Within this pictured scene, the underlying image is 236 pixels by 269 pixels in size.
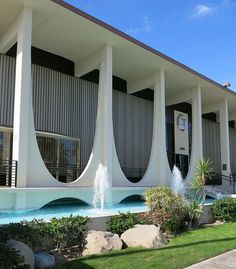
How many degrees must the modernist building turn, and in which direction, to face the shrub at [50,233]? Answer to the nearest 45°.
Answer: approximately 45° to its right

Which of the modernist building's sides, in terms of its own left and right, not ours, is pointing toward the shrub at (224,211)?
front

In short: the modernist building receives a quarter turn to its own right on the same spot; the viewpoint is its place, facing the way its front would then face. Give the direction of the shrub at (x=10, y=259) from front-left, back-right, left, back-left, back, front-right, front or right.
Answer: front-left

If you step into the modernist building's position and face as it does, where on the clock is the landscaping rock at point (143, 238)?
The landscaping rock is roughly at 1 o'clock from the modernist building.

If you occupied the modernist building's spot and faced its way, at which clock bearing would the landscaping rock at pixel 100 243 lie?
The landscaping rock is roughly at 1 o'clock from the modernist building.

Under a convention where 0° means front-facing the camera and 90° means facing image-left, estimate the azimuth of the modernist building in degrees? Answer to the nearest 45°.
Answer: approximately 315°

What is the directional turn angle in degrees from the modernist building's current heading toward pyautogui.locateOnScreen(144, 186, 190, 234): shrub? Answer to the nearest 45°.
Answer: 0° — it already faces it

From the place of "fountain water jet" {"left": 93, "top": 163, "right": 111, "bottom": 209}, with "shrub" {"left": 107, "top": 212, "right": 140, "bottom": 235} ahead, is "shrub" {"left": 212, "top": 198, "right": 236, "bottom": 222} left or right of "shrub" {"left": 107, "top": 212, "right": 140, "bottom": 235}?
left

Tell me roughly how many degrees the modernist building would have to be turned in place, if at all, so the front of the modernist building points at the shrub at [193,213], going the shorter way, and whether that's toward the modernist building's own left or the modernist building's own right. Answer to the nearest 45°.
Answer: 0° — it already faces it

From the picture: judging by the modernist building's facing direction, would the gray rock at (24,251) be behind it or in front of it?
in front
